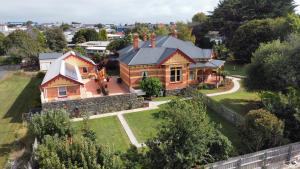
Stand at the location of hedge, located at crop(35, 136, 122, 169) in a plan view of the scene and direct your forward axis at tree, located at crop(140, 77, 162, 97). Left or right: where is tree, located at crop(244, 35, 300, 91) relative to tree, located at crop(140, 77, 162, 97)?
right

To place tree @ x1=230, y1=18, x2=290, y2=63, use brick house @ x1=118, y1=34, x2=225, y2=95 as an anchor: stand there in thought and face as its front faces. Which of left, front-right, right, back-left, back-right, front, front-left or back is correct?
left

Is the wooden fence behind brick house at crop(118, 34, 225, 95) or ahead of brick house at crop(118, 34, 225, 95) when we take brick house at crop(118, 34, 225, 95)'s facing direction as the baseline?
ahead

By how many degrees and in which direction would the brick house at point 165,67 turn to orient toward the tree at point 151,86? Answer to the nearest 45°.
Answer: approximately 90° to its right

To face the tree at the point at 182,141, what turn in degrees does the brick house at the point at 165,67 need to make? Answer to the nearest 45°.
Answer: approximately 45° to its right

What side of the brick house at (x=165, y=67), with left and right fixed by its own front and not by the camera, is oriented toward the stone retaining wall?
right

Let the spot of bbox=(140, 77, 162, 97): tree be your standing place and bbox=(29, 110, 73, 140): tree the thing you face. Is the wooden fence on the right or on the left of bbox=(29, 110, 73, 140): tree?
left

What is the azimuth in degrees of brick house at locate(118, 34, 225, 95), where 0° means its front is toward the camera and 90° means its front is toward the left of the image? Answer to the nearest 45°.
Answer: approximately 315°

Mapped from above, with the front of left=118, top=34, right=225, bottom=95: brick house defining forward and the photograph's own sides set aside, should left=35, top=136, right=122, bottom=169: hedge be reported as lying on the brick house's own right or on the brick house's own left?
on the brick house's own right
